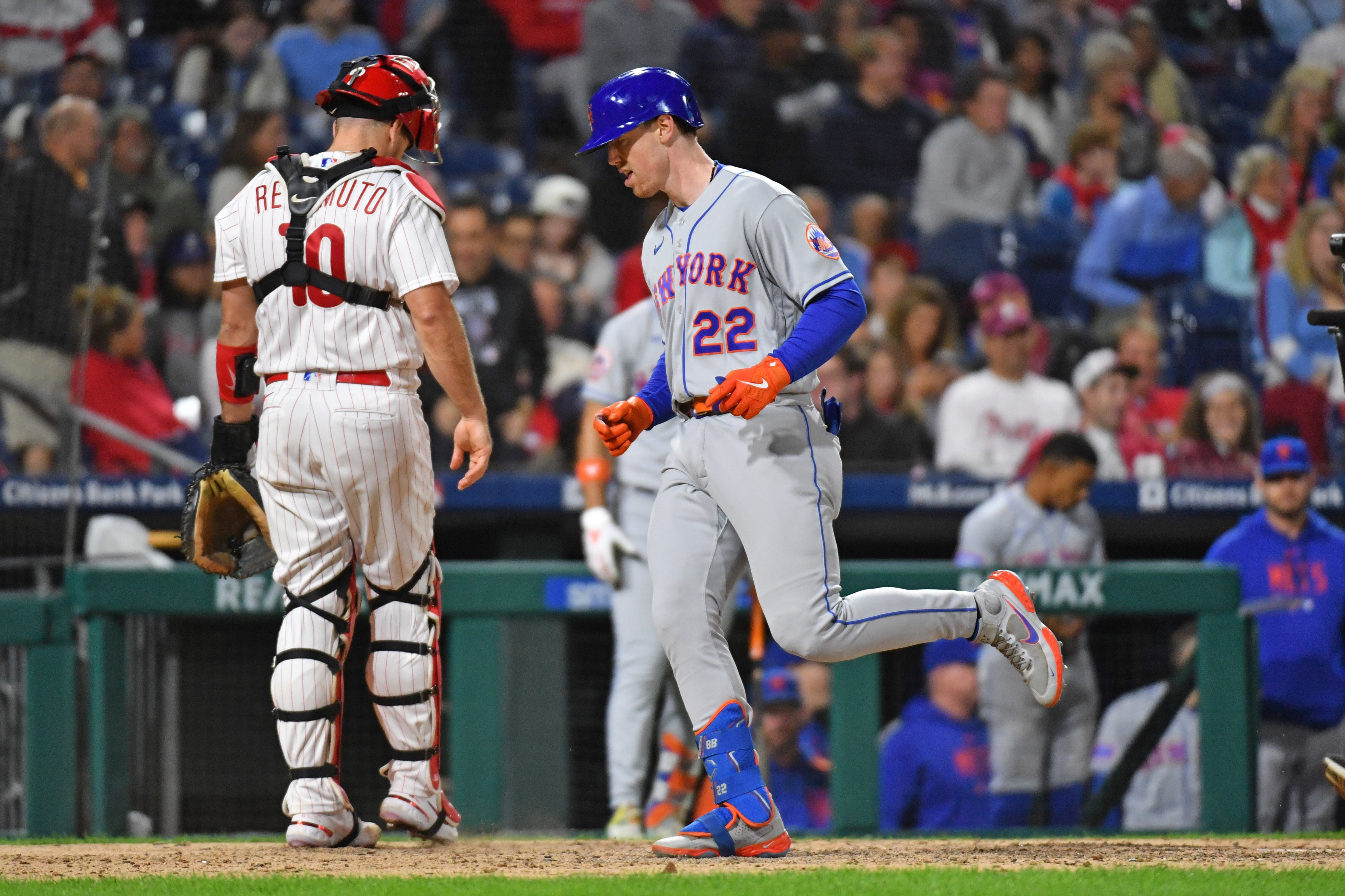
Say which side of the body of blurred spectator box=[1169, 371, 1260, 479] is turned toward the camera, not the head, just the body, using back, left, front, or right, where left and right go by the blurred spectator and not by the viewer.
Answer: front

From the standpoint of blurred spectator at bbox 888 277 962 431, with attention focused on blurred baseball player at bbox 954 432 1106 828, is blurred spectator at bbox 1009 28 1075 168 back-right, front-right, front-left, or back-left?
back-left

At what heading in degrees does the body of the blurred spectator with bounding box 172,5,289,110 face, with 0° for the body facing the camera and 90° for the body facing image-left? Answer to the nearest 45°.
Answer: approximately 0°

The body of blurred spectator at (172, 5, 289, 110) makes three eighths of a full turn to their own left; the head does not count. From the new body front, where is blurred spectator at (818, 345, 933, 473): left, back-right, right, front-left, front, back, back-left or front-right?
right

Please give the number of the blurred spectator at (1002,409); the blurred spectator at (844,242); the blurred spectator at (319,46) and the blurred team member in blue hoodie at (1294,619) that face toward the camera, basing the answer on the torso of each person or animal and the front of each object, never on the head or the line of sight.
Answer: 4

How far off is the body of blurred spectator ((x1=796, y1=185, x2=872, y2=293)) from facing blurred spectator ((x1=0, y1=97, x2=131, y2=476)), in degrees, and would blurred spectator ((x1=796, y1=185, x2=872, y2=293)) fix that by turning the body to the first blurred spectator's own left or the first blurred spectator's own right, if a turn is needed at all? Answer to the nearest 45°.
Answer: approximately 45° to the first blurred spectator's own right

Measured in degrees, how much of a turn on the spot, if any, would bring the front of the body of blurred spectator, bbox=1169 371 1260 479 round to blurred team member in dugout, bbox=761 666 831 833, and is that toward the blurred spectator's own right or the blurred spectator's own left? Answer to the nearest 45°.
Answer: approximately 45° to the blurred spectator's own right

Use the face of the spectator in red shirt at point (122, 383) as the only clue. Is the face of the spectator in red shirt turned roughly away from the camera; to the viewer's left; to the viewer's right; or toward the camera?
to the viewer's right

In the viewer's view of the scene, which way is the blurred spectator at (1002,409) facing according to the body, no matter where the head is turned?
toward the camera
